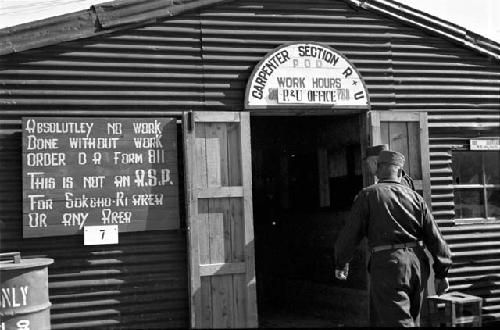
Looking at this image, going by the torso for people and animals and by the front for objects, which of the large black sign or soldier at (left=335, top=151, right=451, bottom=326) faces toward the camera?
the large black sign

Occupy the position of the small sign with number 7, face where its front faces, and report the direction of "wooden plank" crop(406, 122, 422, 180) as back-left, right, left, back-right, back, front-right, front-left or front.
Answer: left

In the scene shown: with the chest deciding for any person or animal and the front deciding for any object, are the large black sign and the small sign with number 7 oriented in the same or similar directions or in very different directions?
same or similar directions

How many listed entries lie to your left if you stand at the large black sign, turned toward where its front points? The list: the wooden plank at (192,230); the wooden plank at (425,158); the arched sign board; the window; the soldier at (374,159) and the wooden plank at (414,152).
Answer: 6

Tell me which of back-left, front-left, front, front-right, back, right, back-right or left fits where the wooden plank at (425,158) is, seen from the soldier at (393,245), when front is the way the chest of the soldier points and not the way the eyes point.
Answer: front

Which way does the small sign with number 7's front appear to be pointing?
toward the camera

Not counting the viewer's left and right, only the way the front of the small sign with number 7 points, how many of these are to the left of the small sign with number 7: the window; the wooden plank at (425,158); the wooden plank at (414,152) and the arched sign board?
4

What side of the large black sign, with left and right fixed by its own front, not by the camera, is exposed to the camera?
front

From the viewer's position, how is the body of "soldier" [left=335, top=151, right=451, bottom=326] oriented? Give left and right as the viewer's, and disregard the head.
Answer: facing away from the viewer

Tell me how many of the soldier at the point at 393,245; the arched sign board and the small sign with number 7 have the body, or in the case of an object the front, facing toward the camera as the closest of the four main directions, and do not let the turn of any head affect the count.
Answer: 2

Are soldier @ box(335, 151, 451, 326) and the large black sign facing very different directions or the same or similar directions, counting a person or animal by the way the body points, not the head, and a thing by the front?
very different directions

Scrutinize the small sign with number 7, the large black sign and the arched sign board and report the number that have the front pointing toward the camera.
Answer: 3
